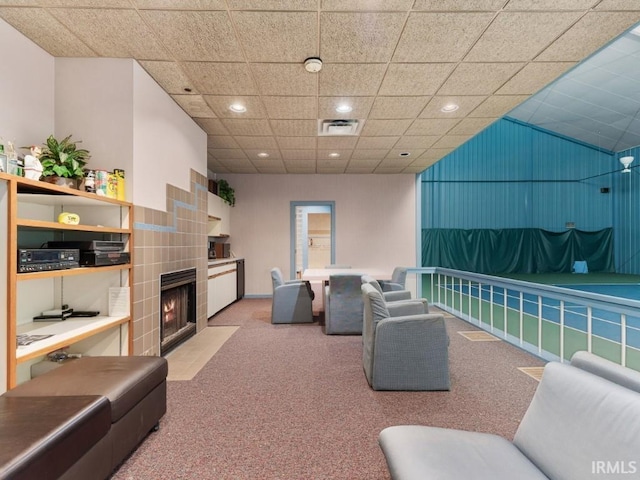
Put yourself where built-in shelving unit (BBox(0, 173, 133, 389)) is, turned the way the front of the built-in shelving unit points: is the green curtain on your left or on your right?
on your left

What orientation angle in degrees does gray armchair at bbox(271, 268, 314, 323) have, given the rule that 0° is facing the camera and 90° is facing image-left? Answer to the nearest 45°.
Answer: approximately 270°

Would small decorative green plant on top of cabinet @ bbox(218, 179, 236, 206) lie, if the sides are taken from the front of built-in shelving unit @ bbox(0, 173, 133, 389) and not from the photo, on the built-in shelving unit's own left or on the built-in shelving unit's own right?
on the built-in shelving unit's own left

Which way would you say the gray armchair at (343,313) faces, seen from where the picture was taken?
facing away from the viewer

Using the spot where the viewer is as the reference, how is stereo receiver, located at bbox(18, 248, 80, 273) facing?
facing the viewer and to the right of the viewer

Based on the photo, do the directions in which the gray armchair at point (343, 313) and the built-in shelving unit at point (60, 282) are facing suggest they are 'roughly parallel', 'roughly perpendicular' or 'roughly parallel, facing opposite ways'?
roughly perpendicular

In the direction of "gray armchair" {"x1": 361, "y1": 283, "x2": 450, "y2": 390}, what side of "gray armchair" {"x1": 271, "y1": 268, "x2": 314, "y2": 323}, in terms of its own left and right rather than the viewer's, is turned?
right

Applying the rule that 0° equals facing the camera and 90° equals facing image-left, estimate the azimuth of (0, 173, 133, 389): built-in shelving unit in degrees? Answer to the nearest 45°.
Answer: approximately 315°

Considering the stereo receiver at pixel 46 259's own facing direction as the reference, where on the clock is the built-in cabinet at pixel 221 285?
The built-in cabinet is roughly at 9 o'clock from the stereo receiver.
